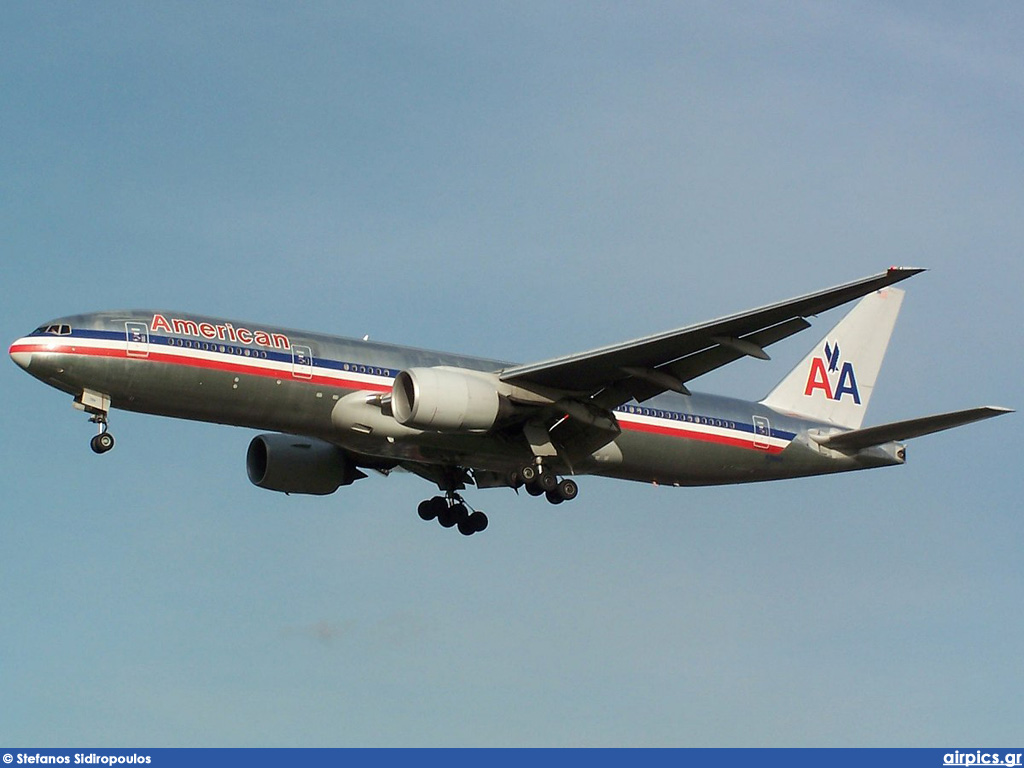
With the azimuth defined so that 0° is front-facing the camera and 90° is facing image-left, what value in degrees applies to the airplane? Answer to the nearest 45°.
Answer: approximately 45°
